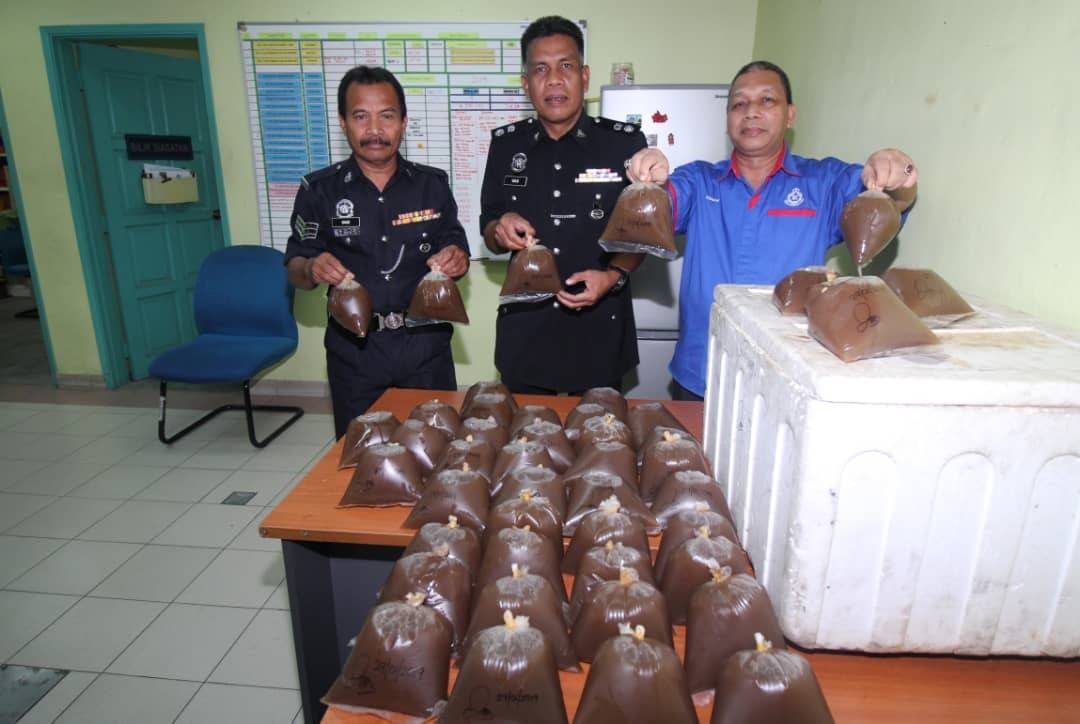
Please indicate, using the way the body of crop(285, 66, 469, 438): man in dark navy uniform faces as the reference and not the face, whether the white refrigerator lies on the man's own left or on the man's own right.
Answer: on the man's own left

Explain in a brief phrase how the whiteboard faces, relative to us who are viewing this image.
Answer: facing the viewer

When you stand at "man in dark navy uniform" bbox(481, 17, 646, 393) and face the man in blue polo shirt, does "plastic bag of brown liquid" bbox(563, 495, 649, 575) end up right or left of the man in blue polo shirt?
right

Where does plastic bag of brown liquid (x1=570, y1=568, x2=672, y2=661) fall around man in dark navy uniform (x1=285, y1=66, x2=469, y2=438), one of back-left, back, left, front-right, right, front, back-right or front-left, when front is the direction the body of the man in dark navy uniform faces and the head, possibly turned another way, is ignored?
front

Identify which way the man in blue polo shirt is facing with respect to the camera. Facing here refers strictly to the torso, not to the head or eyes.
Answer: toward the camera

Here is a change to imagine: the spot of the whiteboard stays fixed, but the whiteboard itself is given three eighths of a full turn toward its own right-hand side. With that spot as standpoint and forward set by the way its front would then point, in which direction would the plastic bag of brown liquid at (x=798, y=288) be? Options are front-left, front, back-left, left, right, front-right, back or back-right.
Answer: back-left

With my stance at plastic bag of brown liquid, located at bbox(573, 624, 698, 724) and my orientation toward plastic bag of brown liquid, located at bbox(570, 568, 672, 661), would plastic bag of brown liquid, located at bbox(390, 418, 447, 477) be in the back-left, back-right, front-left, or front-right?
front-left

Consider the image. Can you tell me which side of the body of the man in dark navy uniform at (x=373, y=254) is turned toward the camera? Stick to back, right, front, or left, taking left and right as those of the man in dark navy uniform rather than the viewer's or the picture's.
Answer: front

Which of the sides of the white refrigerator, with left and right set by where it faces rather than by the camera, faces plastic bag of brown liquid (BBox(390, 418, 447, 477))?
front

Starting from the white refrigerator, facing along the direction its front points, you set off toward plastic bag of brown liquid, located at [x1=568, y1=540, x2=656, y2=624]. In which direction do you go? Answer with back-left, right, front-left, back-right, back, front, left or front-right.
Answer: front

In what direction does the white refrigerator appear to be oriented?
toward the camera

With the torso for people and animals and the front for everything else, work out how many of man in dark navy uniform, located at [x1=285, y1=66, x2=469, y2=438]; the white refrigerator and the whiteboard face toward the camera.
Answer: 3

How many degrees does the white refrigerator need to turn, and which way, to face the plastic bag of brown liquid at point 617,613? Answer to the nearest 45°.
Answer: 0° — it already faces it
